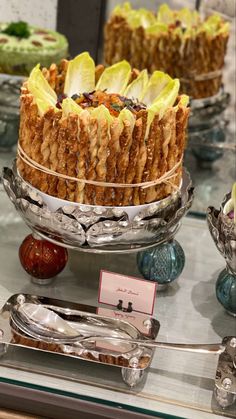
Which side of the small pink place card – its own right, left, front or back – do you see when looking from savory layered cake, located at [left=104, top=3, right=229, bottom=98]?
back

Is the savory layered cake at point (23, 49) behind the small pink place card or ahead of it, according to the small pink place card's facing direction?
behind

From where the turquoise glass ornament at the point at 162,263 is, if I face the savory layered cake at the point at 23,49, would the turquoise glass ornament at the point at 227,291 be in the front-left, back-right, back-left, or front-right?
back-right

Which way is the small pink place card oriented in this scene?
toward the camera

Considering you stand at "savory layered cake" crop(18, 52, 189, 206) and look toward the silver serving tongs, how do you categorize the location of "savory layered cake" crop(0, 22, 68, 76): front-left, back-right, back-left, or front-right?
back-right
